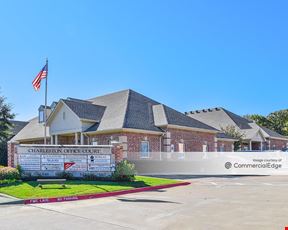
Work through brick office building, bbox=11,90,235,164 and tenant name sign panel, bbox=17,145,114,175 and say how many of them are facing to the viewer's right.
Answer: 0

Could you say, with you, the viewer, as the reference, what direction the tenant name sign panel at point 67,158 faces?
facing the viewer

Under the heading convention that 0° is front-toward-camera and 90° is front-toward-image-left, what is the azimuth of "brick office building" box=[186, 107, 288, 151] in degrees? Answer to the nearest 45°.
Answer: approximately 315°

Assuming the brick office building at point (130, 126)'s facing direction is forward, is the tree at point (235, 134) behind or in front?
behind

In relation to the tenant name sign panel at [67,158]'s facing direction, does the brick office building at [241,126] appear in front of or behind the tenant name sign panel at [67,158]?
behind

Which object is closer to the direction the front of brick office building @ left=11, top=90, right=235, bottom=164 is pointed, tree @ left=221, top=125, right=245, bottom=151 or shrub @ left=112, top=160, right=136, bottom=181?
the shrub

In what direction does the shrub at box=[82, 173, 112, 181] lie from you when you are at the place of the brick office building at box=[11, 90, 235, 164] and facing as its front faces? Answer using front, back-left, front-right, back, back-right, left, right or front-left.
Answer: front-left

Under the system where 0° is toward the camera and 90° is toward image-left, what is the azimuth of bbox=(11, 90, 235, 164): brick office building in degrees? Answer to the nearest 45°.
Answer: approximately 45°

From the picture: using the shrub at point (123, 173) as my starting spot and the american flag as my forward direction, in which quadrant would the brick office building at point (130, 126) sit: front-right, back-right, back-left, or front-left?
front-right

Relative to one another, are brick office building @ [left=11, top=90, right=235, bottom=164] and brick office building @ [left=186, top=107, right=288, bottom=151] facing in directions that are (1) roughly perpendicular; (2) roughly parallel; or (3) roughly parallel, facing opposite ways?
roughly parallel

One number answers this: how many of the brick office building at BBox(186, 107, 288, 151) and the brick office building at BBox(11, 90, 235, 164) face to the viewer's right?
0

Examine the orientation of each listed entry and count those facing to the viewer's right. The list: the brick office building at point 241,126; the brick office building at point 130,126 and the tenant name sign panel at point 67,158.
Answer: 0
